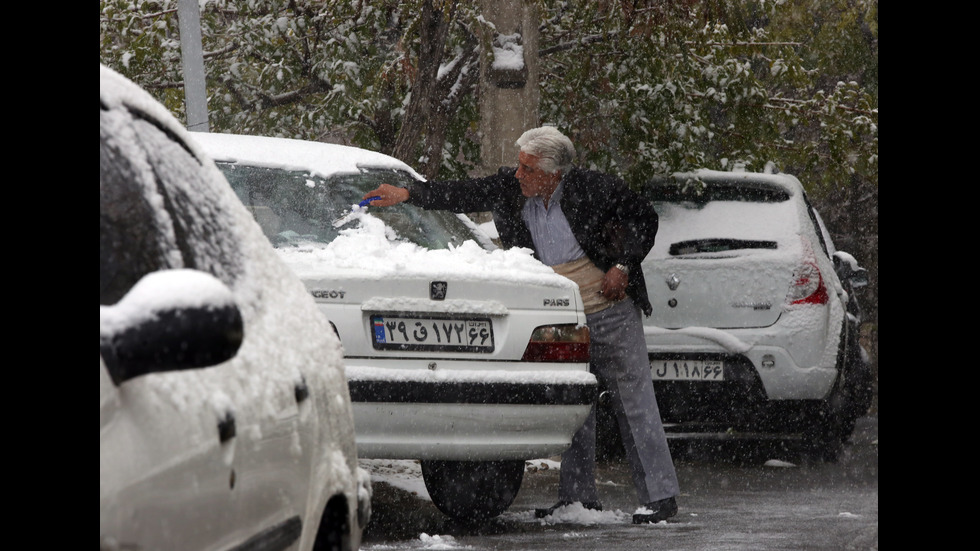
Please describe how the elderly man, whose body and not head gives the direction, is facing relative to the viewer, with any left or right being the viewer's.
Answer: facing the viewer and to the left of the viewer

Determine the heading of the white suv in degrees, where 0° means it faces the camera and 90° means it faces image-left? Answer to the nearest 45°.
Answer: approximately 180°

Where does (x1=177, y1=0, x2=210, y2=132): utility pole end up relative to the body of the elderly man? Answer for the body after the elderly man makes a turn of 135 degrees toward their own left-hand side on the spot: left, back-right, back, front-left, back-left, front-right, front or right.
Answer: back-left

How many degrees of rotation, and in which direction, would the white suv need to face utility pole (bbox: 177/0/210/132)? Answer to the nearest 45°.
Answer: approximately 90° to its left

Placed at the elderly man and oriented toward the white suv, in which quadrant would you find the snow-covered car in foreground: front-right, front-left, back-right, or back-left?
back-right

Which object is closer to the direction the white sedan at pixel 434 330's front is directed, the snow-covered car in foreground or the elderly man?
the elderly man

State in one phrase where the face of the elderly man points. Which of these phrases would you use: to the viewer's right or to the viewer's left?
to the viewer's left

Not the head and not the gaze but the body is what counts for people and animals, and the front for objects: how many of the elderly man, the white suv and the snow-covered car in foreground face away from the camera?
1

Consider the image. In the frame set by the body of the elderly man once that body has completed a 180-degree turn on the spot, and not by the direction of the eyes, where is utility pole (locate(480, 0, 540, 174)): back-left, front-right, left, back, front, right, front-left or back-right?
front-left

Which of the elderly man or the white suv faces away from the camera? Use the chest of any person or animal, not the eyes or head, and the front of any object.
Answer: the white suv
